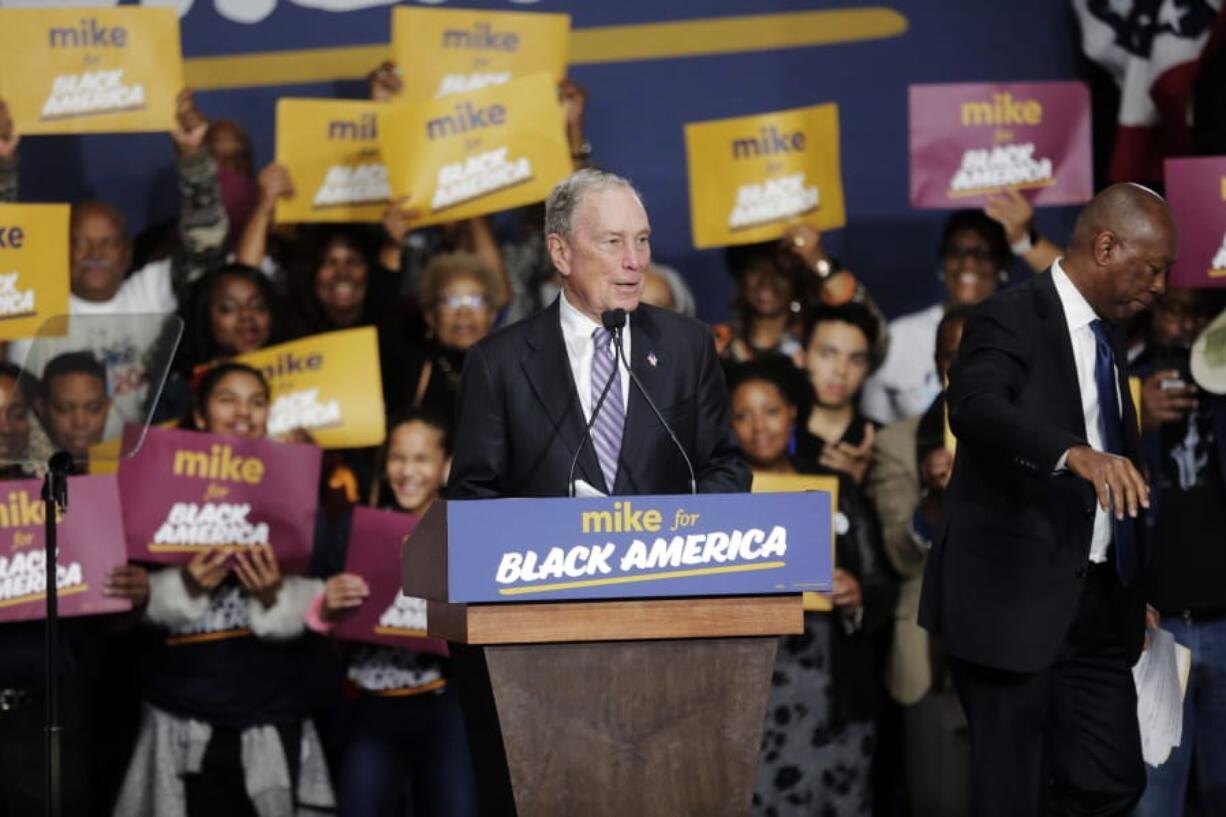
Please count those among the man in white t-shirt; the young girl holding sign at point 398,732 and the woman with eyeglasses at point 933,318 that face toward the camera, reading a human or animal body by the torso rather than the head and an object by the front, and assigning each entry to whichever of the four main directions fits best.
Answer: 3

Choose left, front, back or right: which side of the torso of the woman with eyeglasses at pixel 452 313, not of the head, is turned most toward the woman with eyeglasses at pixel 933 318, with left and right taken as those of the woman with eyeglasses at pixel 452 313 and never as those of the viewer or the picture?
left

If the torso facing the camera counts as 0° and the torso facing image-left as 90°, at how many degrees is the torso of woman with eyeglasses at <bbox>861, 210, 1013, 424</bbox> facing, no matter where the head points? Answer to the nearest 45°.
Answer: approximately 0°

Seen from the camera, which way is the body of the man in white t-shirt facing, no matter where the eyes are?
toward the camera

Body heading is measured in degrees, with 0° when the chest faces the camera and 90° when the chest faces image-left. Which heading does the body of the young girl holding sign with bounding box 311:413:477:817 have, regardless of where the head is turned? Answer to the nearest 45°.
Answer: approximately 0°

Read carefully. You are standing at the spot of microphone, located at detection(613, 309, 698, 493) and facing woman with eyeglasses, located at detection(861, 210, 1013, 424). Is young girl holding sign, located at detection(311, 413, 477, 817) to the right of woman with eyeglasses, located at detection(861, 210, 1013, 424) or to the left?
left

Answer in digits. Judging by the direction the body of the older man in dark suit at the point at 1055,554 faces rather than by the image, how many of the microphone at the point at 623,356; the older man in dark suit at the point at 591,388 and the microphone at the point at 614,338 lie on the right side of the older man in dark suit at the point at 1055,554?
3
